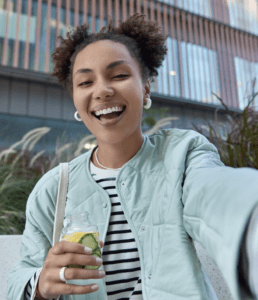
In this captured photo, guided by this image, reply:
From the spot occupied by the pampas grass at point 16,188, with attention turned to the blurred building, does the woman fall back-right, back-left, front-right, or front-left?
back-right

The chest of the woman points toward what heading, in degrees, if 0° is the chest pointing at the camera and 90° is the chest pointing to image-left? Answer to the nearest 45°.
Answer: approximately 0°

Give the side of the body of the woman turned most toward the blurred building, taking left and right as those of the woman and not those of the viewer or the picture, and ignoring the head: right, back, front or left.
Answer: back
